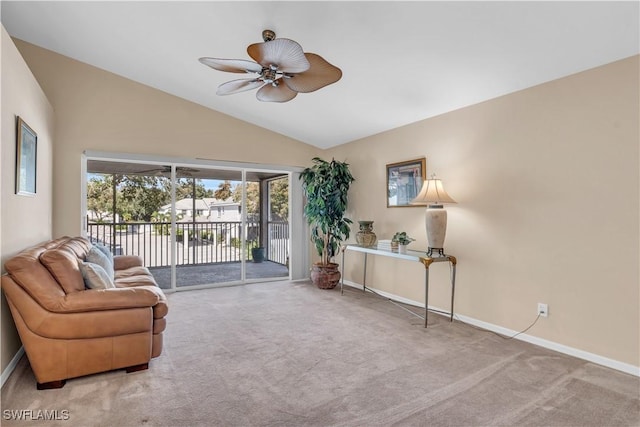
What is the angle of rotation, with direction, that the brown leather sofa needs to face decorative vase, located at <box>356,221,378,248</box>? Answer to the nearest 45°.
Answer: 0° — it already faces it

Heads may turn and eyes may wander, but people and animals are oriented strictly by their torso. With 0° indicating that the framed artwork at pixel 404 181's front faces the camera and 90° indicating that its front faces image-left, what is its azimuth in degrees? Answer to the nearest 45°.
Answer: approximately 45°

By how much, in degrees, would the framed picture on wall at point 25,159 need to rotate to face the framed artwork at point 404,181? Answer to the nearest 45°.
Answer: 0° — it already faces it

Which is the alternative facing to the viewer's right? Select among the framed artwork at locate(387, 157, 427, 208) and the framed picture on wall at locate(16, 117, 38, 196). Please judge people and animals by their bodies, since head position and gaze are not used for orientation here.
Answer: the framed picture on wall

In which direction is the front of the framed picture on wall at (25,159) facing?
to the viewer's right

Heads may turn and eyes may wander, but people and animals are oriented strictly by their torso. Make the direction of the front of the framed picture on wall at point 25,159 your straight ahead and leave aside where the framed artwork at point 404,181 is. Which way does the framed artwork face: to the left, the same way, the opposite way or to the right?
the opposite way

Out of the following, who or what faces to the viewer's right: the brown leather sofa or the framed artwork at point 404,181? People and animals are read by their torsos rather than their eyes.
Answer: the brown leather sofa

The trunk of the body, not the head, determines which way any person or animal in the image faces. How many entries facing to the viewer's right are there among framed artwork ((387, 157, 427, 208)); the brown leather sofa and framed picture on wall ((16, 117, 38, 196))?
2

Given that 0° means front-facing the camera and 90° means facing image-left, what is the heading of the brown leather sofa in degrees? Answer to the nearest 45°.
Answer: approximately 270°
